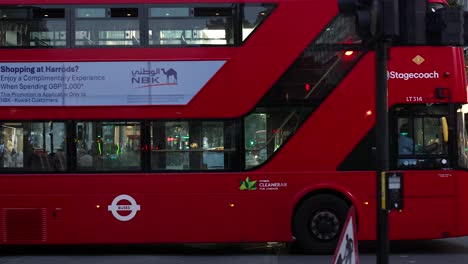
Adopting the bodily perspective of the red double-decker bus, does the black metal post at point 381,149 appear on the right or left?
on its right

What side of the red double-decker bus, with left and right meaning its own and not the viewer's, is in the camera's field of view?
right

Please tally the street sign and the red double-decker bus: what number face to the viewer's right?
1

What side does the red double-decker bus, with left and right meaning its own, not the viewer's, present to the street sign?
right

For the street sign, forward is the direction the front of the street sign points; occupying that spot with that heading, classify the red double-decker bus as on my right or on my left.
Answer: on my right

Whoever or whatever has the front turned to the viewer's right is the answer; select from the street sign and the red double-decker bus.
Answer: the red double-decker bus

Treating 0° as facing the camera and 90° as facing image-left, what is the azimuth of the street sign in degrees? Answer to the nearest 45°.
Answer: approximately 45°

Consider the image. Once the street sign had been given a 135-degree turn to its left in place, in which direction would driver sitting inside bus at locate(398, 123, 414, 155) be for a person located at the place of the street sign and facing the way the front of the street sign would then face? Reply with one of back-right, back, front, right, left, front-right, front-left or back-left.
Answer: left
